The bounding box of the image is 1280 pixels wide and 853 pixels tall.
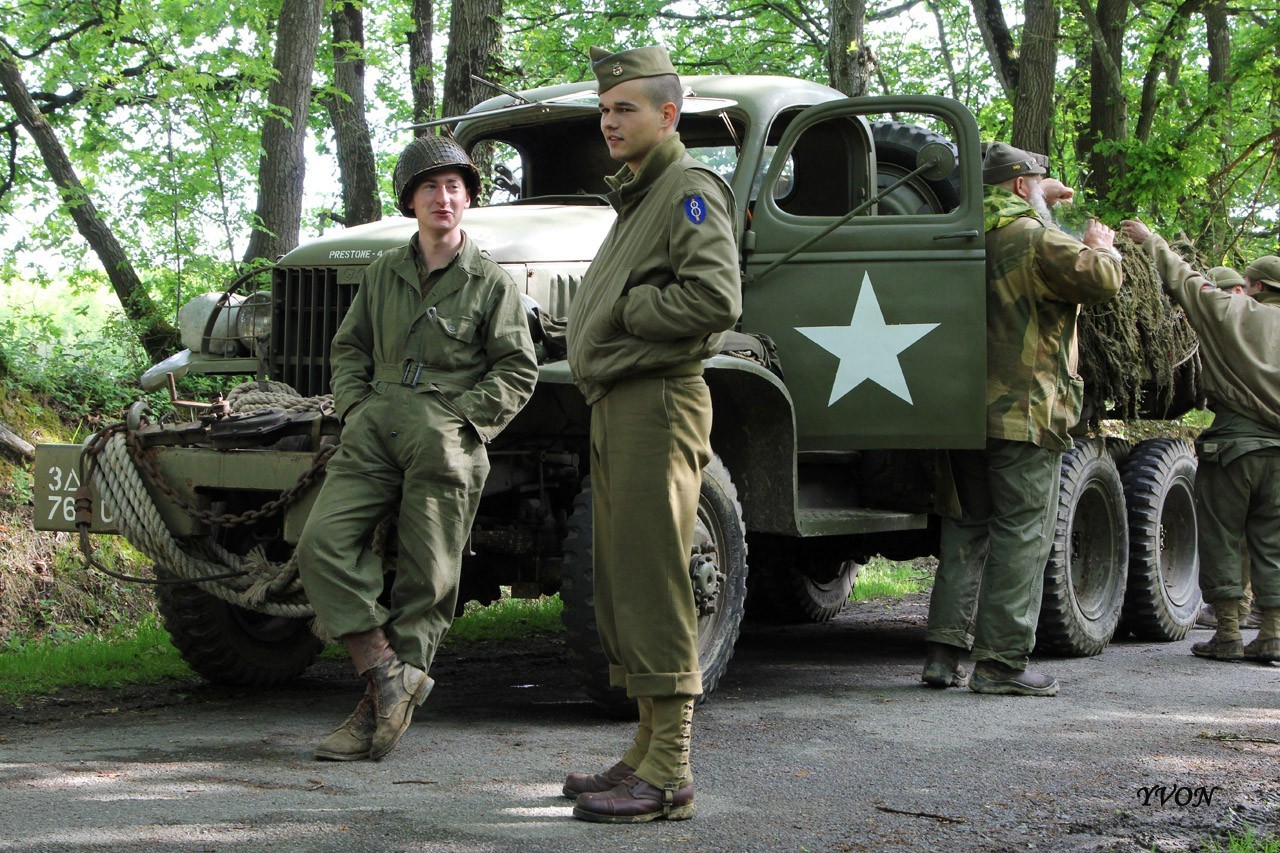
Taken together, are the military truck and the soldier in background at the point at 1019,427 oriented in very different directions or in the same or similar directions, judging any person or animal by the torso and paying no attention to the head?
very different directions

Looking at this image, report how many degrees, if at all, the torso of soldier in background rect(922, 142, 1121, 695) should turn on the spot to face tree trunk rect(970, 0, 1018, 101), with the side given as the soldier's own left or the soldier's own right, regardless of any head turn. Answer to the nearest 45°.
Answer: approximately 45° to the soldier's own left

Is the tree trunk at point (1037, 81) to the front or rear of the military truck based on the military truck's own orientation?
to the rear

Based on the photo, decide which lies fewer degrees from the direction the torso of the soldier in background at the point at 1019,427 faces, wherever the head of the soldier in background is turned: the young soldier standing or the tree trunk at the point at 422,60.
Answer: the tree trunk

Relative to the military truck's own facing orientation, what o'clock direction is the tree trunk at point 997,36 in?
The tree trunk is roughly at 5 o'clock from the military truck.

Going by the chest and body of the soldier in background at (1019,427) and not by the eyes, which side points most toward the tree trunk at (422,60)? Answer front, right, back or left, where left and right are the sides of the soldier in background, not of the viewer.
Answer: left

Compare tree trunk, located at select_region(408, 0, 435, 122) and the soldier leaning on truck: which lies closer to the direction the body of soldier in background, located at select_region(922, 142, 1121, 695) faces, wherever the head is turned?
the tree trunk

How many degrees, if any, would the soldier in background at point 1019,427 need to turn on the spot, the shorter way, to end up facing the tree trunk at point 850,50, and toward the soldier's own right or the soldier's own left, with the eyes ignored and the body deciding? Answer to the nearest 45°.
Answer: approximately 45° to the soldier's own left

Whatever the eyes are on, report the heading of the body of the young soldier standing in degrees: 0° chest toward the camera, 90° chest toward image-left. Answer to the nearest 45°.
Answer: approximately 90°

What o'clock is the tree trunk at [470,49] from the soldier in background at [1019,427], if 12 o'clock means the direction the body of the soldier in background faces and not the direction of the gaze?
The tree trunk is roughly at 9 o'clock from the soldier in background.
